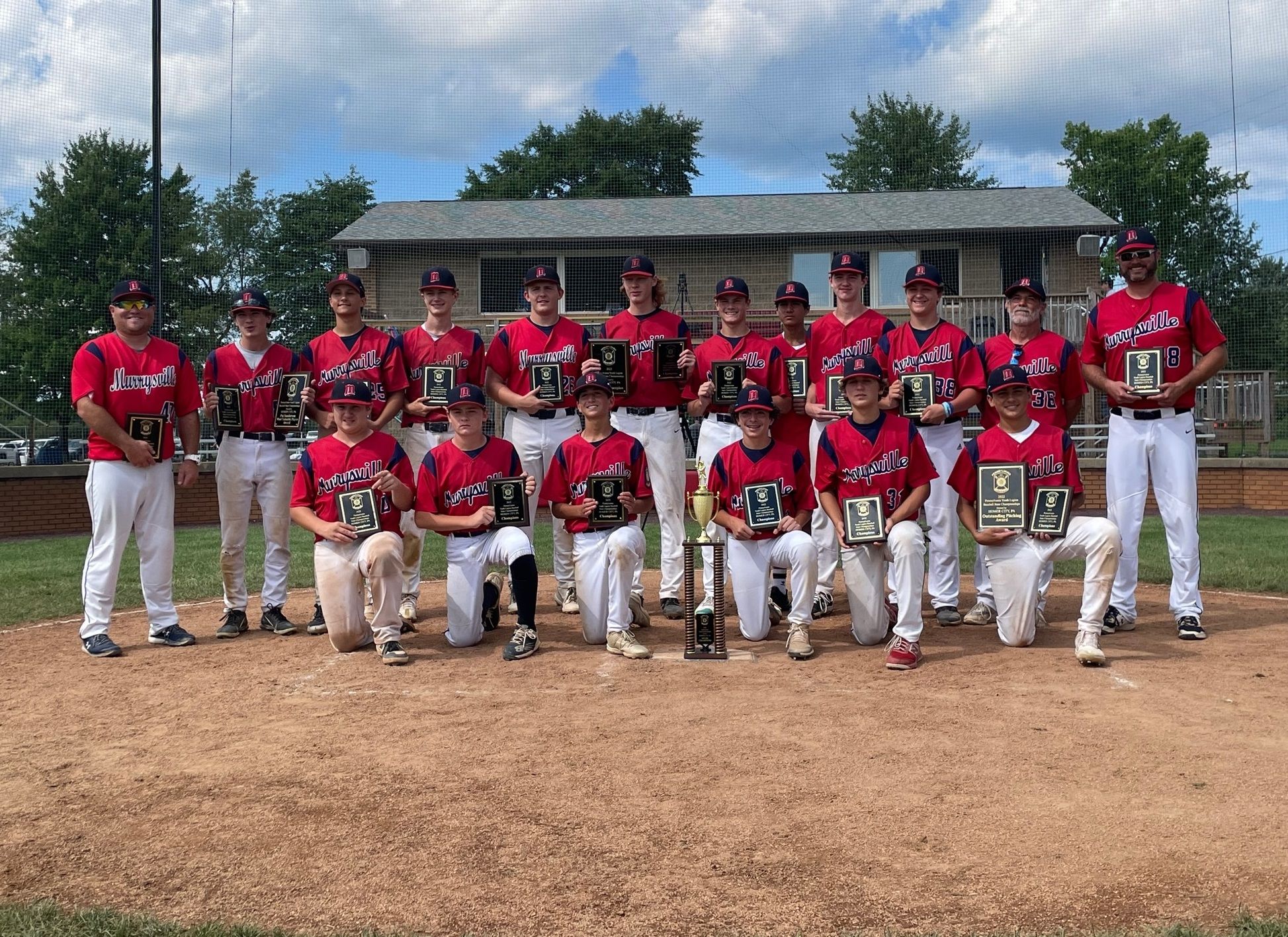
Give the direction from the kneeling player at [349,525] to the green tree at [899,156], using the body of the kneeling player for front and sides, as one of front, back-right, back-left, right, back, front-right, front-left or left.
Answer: back-left

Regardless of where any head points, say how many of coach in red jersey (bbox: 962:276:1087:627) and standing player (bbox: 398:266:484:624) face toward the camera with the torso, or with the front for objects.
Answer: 2

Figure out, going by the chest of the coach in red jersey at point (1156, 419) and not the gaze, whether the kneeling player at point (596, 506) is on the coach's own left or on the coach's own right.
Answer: on the coach's own right

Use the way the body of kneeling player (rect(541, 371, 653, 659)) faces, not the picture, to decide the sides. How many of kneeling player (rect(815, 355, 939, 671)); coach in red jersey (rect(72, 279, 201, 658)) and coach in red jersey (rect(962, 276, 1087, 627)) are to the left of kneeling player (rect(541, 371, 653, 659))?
2

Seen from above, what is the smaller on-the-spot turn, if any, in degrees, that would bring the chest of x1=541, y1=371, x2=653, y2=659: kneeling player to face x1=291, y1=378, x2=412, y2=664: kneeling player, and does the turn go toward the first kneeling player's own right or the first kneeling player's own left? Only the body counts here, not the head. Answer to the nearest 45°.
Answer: approximately 90° to the first kneeling player's own right

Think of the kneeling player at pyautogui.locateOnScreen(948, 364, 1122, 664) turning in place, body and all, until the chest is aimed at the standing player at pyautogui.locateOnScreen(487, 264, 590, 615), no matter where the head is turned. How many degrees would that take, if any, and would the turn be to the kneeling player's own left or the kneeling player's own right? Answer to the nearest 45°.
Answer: approximately 90° to the kneeling player's own right

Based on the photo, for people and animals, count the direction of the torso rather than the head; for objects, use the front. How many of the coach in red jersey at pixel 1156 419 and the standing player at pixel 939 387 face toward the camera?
2

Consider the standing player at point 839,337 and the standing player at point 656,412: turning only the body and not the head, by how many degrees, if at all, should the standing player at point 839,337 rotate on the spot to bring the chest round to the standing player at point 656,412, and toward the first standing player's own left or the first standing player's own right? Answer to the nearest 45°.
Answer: approximately 90° to the first standing player's own right

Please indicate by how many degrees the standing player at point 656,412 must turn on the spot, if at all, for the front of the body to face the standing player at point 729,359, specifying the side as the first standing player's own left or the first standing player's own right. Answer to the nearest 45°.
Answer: approximately 90° to the first standing player's own left

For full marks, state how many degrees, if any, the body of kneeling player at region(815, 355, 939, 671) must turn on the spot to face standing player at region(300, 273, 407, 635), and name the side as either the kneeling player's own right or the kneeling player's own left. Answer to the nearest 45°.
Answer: approximately 90° to the kneeling player's own right
